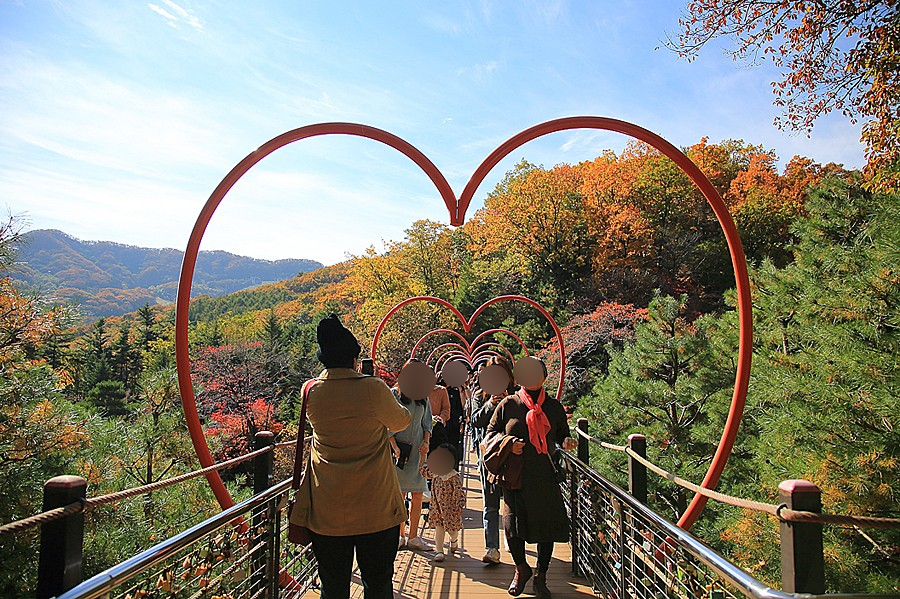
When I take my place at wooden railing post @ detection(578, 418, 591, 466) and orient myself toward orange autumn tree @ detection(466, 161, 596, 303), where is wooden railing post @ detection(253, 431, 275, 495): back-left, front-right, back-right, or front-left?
back-left

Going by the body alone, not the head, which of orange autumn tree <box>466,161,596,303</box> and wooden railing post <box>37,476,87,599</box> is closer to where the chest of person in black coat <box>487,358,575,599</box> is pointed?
the wooden railing post

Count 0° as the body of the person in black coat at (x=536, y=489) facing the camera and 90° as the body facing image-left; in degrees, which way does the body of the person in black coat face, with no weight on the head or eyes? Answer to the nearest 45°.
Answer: approximately 0°

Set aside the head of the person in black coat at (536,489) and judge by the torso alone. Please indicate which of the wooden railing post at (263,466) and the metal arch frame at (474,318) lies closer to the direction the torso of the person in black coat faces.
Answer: the wooden railing post

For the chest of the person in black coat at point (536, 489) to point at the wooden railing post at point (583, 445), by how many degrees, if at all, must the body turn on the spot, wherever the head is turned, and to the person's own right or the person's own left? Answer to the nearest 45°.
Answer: approximately 180°

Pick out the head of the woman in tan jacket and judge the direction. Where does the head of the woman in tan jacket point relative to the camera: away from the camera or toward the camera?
away from the camera
